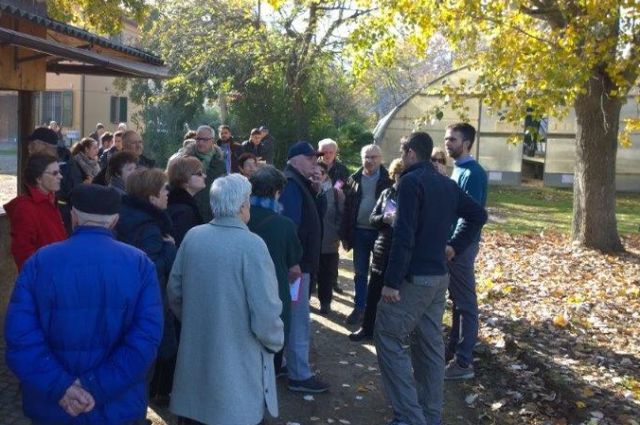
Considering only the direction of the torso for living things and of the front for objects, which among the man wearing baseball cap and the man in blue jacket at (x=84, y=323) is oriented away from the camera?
the man in blue jacket

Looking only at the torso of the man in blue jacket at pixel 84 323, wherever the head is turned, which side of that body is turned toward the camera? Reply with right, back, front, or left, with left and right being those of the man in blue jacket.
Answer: back

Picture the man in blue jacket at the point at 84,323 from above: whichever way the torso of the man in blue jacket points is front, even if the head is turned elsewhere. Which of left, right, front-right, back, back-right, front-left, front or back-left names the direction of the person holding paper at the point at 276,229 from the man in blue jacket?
front-right

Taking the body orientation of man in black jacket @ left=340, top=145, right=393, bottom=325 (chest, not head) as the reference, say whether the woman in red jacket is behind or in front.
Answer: in front

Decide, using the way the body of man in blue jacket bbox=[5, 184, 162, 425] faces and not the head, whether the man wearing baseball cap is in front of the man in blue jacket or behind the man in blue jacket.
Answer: in front

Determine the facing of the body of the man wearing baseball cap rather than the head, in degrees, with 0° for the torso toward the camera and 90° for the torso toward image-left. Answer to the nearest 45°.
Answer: approximately 270°

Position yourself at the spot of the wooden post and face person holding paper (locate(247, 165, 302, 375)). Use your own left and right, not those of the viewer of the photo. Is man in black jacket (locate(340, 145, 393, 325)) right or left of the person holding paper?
left

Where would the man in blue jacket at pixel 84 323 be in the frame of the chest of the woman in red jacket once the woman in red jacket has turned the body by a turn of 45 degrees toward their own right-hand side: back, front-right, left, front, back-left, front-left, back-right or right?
front-right

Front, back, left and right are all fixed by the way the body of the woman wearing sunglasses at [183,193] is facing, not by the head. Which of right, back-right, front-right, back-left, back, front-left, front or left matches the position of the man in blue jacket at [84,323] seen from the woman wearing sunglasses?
right

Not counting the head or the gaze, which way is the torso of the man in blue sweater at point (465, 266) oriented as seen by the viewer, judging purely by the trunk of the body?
to the viewer's left

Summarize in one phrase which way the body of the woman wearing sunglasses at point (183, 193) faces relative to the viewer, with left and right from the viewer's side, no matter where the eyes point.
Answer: facing to the right of the viewer

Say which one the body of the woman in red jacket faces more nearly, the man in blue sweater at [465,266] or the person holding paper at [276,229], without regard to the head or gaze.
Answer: the man in blue sweater

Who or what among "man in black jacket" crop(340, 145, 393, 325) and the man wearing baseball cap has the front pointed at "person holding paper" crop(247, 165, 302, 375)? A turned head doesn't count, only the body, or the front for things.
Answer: the man in black jacket

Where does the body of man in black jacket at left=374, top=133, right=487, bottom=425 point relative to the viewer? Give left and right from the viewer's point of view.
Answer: facing away from the viewer and to the left of the viewer
